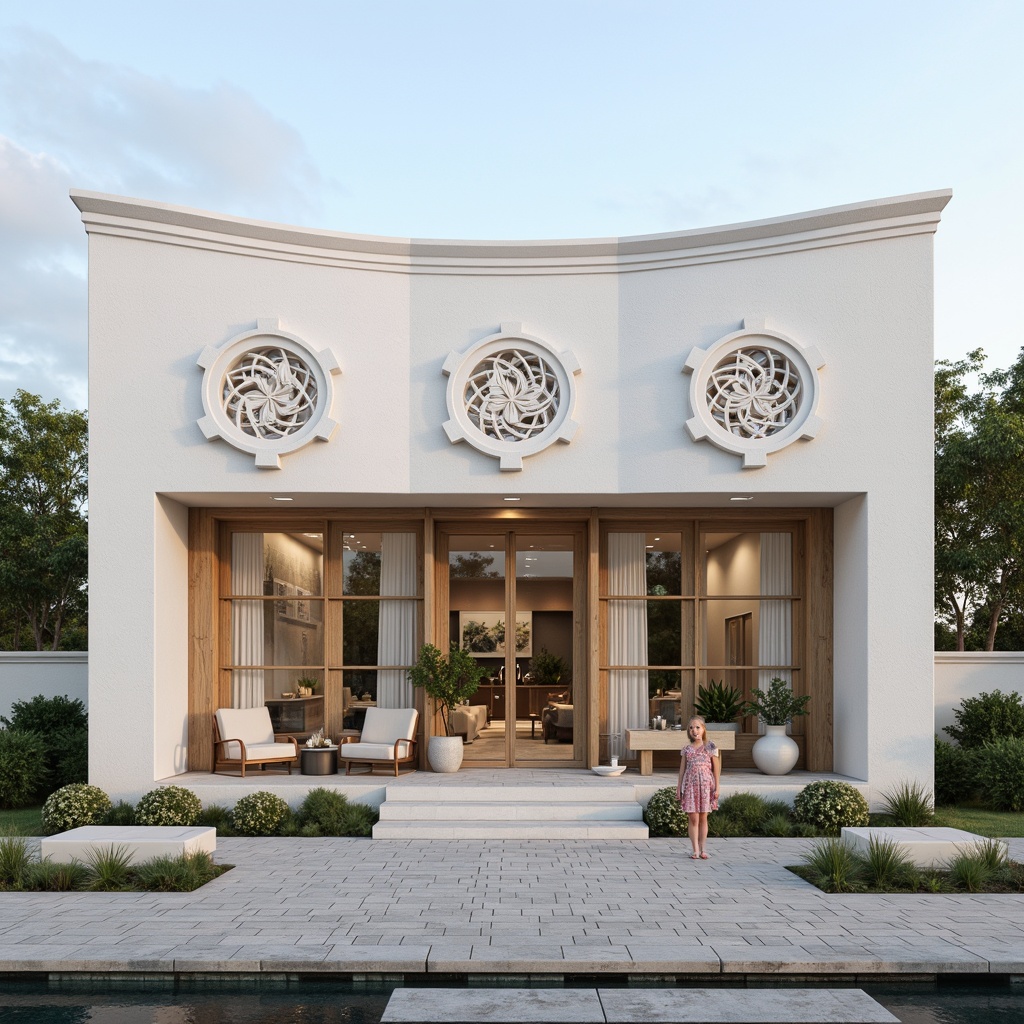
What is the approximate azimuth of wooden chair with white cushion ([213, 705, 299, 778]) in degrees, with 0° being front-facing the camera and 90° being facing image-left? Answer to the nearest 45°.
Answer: approximately 315°

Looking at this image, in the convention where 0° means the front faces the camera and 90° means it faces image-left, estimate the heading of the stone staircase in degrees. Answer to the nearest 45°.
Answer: approximately 0°

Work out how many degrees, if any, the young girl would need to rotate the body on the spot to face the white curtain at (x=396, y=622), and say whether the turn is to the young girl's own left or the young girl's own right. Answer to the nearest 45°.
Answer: approximately 135° to the young girl's own right

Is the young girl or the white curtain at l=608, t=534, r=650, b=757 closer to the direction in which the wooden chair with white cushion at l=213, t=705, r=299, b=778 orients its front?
the young girl

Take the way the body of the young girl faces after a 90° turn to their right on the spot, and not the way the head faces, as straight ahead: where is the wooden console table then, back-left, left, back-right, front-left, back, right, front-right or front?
right

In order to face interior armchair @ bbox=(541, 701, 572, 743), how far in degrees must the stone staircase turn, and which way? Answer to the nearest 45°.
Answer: approximately 180°

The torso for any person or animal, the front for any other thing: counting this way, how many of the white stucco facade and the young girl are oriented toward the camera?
2
